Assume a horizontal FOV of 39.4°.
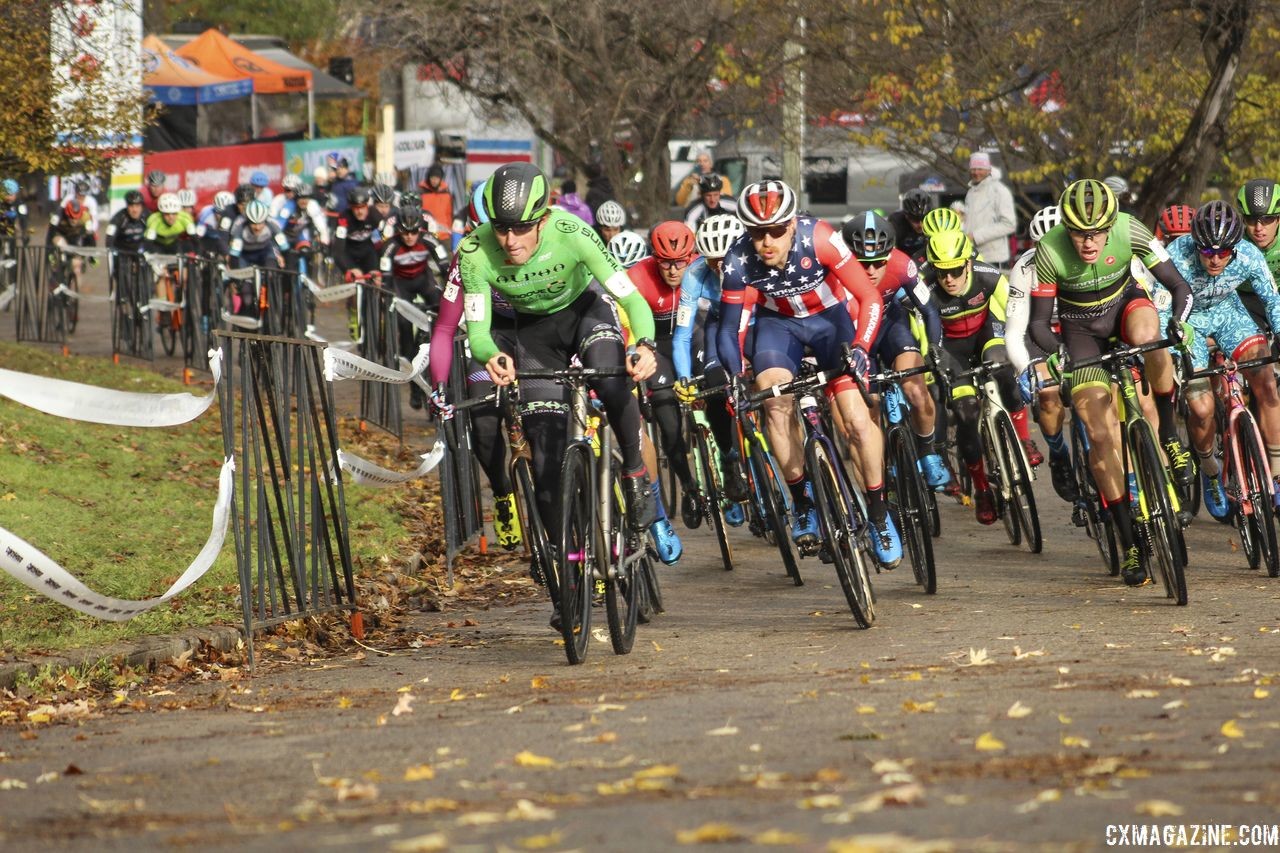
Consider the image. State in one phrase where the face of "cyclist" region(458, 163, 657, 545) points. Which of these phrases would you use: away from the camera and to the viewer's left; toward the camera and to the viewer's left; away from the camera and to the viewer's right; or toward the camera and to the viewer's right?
toward the camera and to the viewer's left

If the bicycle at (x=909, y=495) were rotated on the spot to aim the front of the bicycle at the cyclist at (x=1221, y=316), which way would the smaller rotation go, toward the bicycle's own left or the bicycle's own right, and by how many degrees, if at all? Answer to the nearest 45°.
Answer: approximately 135° to the bicycle's own left

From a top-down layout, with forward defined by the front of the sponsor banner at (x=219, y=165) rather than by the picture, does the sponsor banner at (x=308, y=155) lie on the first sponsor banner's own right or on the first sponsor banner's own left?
on the first sponsor banner's own left

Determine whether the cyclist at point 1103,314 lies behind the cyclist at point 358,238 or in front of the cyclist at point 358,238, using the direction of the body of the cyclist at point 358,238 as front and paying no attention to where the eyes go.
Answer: in front

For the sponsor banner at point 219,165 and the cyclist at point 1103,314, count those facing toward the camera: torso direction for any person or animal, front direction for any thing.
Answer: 2

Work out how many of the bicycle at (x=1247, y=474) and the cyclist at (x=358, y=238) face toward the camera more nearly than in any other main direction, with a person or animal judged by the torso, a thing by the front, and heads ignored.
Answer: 2

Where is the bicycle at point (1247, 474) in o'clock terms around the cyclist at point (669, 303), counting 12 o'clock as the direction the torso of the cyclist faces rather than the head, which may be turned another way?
The bicycle is roughly at 10 o'clock from the cyclist.

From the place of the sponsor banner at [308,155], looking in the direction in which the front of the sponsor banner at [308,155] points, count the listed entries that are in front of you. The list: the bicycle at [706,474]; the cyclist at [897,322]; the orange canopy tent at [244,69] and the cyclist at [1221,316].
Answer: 3

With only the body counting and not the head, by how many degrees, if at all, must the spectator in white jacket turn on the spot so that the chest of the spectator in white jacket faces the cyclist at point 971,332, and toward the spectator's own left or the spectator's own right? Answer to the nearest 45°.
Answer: approximately 45° to the spectator's own left

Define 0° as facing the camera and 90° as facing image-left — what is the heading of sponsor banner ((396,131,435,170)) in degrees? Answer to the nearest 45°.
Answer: approximately 0°

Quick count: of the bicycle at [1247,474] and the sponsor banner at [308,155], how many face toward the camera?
2
